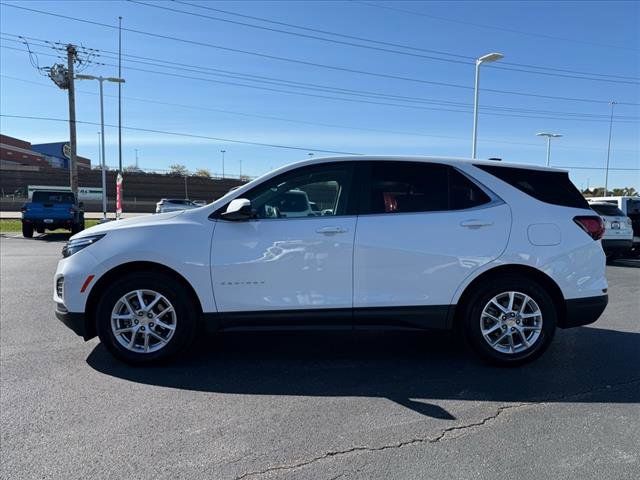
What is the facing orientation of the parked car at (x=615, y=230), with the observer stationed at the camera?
facing away from the viewer

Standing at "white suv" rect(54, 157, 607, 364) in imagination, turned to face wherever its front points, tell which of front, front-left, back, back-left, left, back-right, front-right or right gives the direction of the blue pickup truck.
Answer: front-right

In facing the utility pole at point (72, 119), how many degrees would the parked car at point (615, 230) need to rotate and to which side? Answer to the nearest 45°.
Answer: approximately 90° to its left

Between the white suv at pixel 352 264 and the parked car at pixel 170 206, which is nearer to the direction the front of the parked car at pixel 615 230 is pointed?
the parked car

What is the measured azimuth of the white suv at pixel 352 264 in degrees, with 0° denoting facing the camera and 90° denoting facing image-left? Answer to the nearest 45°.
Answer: approximately 90°

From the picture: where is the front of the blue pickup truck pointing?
away from the camera

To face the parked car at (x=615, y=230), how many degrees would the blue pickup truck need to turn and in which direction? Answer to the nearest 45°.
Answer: approximately 135° to its right

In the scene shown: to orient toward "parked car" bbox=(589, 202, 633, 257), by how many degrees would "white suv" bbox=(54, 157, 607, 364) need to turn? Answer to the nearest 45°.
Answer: approximately 135° to its right

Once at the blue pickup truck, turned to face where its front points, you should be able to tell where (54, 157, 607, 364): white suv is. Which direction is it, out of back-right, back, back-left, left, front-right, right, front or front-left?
back

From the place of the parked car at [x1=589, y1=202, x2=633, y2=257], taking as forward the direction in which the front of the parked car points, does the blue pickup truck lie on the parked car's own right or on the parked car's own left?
on the parked car's own left

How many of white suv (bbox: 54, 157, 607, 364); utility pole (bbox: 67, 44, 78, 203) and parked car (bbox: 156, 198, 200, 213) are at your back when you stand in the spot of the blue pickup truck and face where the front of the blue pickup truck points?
1
